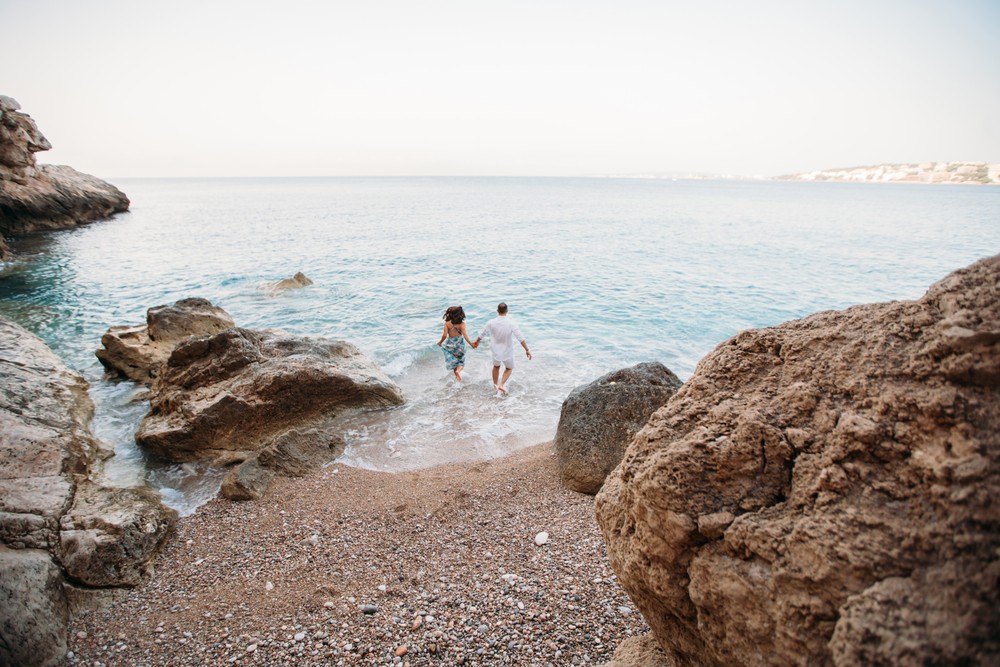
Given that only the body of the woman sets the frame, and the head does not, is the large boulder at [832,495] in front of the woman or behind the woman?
behind

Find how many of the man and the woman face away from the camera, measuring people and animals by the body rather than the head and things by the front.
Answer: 2

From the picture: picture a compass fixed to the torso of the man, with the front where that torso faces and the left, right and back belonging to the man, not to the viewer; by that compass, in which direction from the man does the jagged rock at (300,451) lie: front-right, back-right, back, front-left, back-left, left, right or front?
back-left

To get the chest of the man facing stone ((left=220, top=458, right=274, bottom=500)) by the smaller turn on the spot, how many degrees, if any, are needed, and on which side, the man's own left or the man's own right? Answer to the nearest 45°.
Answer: approximately 135° to the man's own left

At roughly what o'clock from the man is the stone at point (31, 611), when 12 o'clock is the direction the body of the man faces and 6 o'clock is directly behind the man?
The stone is roughly at 7 o'clock from the man.

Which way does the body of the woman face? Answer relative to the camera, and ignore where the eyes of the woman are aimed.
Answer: away from the camera

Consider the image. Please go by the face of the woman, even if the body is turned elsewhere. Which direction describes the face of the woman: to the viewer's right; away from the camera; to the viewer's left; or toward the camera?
away from the camera

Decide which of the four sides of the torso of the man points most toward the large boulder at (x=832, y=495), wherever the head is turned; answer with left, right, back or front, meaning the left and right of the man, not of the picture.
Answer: back

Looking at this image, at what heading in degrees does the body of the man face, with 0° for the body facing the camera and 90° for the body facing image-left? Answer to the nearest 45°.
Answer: approximately 180°

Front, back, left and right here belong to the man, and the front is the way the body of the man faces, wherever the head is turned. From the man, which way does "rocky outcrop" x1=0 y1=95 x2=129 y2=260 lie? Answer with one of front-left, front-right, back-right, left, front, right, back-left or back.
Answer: front-left
